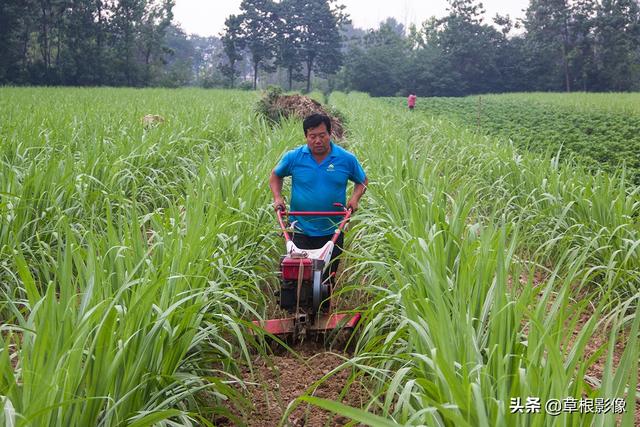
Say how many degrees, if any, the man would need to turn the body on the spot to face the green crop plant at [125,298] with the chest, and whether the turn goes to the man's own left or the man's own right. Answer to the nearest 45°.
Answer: approximately 45° to the man's own right

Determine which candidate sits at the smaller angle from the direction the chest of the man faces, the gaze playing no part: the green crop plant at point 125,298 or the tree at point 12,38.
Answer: the green crop plant

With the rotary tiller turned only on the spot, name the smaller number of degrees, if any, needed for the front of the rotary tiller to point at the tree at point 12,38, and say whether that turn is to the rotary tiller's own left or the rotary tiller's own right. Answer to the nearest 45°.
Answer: approximately 135° to the rotary tiller's own right

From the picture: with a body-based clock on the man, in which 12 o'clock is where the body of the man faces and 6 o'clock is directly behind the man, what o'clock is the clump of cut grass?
The clump of cut grass is roughly at 6 o'clock from the man.

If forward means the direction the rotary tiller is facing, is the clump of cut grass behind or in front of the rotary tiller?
behind

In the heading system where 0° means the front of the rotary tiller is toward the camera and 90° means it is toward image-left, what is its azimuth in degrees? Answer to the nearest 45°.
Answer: approximately 0°
